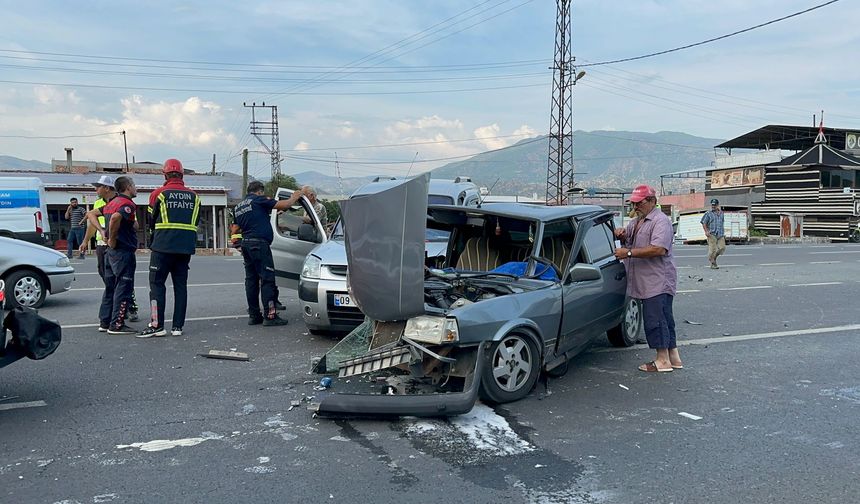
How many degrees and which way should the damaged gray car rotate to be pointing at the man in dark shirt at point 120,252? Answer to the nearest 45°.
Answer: approximately 90° to its right

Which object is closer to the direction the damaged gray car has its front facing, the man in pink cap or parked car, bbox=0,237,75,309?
the parked car

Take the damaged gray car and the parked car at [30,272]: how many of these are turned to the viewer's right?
1

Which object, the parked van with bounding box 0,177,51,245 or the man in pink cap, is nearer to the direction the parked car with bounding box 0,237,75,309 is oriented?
the man in pink cap

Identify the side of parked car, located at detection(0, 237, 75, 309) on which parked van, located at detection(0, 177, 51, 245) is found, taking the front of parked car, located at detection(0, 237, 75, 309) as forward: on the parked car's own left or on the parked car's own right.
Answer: on the parked car's own left

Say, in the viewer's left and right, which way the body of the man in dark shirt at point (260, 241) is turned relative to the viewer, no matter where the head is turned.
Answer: facing away from the viewer and to the right of the viewer

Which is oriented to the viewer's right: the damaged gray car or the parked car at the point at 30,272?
the parked car

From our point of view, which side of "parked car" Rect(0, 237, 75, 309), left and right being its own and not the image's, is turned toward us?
right

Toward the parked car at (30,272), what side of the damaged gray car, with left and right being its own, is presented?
right

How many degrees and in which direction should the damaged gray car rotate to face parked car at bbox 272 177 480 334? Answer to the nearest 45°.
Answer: approximately 90° to its right

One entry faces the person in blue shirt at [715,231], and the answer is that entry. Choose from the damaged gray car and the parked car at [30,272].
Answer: the parked car

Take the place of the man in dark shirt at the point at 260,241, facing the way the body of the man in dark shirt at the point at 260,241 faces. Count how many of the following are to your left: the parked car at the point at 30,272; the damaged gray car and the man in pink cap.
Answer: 1

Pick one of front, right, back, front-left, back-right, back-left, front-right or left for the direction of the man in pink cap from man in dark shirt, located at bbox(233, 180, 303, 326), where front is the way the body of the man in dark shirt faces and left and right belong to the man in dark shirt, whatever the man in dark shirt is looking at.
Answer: right

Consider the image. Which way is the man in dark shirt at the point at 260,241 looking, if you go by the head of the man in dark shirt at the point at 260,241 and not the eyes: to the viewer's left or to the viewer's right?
to the viewer's right

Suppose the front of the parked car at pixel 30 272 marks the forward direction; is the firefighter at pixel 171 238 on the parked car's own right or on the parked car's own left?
on the parked car's own right

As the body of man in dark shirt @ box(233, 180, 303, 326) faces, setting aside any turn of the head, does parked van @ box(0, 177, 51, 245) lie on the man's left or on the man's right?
on the man's left

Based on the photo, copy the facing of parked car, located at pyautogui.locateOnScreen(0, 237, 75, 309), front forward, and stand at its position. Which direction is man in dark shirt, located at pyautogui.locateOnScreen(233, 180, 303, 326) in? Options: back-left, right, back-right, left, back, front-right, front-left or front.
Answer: front-right
